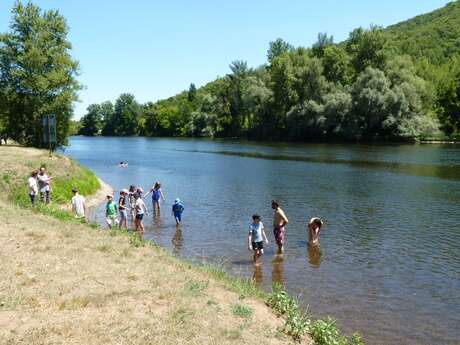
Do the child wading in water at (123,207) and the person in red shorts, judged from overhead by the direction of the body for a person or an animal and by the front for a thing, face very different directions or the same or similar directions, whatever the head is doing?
very different directions

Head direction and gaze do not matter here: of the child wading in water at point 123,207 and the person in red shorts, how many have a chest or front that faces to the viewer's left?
1

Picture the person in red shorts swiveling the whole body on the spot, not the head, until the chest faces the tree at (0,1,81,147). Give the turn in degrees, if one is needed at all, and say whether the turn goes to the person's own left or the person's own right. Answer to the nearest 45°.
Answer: approximately 45° to the person's own right

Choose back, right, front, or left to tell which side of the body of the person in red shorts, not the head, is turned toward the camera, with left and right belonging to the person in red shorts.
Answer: left

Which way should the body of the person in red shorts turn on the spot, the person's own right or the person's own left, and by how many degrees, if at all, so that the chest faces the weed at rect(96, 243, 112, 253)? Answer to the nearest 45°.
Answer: approximately 45° to the person's own left

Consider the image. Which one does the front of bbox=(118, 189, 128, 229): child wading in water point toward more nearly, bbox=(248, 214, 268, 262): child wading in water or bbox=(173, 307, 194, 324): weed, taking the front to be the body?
the child wading in water

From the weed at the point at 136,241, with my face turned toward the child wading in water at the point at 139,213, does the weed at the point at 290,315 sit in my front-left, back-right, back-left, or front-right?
back-right
